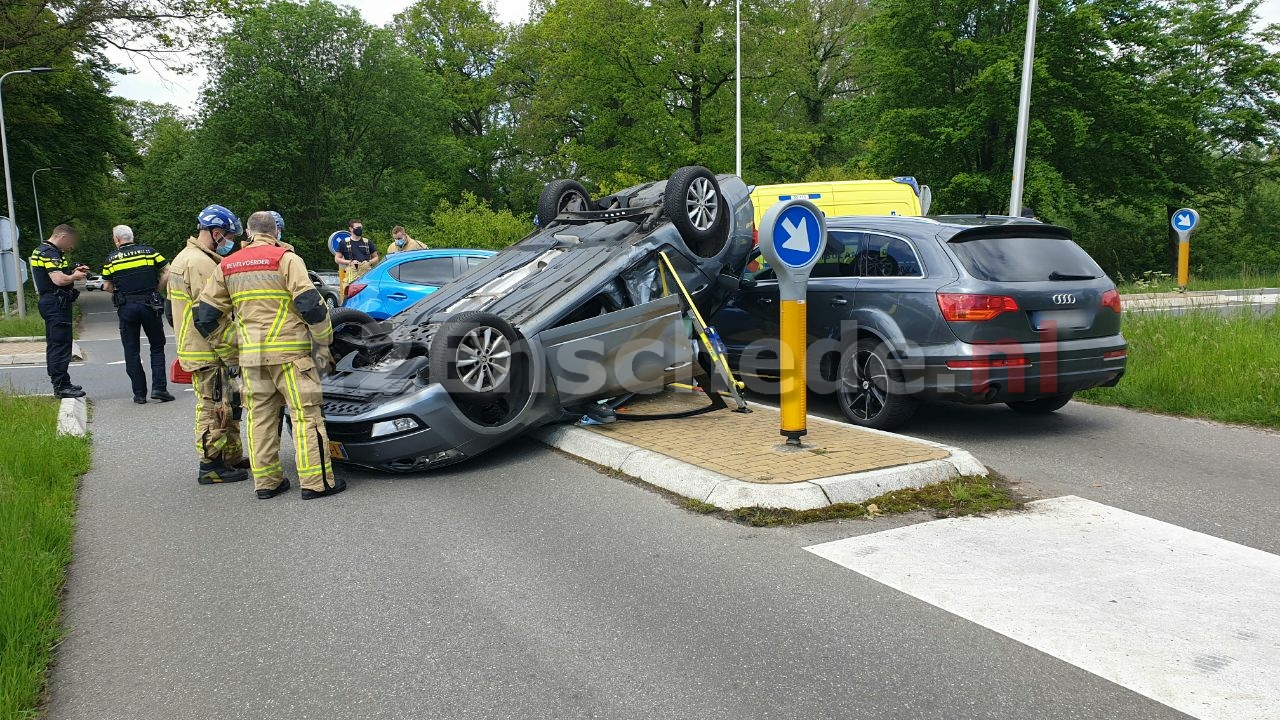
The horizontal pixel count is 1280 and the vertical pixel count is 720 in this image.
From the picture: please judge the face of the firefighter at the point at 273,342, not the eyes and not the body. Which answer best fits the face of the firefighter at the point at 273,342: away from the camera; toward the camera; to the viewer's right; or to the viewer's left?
away from the camera

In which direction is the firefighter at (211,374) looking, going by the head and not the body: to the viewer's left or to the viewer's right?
to the viewer's right

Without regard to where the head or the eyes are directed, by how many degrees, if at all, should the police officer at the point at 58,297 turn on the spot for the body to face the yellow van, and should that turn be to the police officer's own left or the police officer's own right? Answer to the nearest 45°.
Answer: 0° — they already face it

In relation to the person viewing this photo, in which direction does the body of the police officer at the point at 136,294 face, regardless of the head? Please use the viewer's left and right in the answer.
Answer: facing away from the viewer

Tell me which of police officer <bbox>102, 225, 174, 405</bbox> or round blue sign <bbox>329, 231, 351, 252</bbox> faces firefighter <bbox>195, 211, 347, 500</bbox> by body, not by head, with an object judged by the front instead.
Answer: the round blue sign

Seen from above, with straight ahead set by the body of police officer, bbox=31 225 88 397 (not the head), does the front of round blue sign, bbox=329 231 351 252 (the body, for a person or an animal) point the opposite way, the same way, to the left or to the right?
to the right

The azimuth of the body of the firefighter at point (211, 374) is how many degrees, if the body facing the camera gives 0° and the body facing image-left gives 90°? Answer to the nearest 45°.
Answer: approximately 270°

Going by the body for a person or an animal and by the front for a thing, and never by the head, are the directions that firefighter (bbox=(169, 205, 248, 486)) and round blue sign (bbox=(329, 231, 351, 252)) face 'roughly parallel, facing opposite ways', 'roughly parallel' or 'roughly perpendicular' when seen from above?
roughly perpendicular

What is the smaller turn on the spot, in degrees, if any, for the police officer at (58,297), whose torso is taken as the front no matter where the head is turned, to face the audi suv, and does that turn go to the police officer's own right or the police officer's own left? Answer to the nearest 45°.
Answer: approximately 45° to the police officer's own right

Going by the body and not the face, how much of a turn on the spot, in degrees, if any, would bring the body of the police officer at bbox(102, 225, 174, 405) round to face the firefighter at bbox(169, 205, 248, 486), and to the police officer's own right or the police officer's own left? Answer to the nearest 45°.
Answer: approximately 180°

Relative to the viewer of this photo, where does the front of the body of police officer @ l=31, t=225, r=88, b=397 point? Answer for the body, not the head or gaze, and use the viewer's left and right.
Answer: facing to the right of the viewer

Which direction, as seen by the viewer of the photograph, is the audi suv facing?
facing away from the viewer and to the left of the viewer
